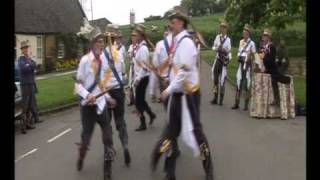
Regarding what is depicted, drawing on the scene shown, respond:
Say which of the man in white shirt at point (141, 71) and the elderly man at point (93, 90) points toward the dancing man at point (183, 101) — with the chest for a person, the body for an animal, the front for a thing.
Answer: the elderly man at point (93, 90)

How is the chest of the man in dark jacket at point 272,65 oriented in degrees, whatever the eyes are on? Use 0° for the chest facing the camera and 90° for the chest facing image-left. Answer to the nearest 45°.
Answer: approximately 90°

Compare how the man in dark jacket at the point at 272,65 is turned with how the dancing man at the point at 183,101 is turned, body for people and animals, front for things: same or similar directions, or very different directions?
same or similar directions

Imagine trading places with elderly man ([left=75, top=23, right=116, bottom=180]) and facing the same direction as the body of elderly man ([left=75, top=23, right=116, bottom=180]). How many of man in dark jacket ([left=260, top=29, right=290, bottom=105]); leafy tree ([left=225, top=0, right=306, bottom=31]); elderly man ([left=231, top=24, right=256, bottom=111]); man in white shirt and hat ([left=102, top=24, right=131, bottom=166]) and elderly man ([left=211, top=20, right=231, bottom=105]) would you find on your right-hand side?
0

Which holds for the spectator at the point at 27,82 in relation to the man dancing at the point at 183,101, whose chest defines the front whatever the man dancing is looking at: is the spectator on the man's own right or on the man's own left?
on the man's own right

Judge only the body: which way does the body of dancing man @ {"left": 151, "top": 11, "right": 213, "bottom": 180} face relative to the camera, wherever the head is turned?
to the viewer's left

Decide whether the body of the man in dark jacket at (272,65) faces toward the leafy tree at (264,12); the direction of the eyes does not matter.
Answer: no

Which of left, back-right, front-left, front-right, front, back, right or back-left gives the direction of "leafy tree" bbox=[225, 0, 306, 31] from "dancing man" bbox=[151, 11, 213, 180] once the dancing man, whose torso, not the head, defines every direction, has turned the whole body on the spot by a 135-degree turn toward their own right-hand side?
front-left

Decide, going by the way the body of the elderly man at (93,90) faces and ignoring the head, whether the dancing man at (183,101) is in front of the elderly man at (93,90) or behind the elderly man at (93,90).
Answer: in front
